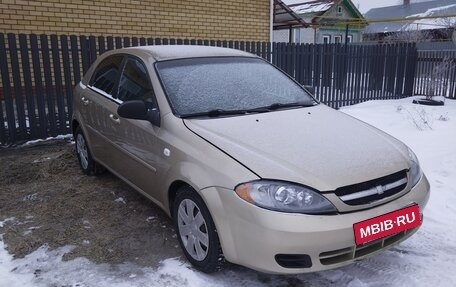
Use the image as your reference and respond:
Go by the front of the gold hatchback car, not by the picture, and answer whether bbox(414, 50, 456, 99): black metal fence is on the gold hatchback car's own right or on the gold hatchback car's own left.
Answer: on the gold hatchback car's own left

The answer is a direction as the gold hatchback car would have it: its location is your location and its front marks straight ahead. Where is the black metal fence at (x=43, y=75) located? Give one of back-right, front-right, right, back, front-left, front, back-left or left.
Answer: back

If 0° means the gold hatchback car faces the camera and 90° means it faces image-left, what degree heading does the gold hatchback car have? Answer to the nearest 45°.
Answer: approximately 315°
